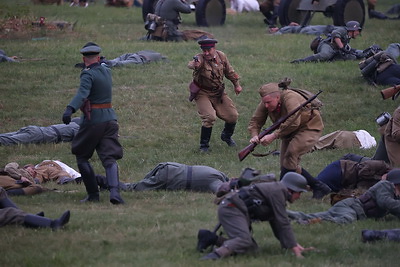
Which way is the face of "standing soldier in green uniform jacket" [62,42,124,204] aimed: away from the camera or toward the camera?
away from the camera

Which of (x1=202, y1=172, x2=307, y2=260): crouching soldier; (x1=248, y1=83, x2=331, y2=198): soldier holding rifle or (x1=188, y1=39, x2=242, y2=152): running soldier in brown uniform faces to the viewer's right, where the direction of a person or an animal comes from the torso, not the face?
the crouching soldier

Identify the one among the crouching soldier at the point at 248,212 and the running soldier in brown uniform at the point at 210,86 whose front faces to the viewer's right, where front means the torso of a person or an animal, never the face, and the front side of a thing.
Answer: the crouching soldier

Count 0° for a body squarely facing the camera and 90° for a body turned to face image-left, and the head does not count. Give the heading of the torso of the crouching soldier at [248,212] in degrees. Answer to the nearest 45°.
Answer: approximately 270°

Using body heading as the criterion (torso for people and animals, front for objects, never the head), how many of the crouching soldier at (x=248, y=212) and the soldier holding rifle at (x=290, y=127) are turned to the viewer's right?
1

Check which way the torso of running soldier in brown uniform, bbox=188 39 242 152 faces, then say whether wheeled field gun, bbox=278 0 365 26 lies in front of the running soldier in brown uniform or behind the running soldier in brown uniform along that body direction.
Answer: behind

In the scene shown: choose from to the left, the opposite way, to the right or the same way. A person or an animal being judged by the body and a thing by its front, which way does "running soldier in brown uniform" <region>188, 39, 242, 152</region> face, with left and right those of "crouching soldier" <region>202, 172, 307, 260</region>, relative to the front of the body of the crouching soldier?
to the right

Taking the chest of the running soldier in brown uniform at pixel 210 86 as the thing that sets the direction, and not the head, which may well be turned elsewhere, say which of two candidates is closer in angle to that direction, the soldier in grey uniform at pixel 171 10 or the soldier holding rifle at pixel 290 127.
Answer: the soldier holding rifle

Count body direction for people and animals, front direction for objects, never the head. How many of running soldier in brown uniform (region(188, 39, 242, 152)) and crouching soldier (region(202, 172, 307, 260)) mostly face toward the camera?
1

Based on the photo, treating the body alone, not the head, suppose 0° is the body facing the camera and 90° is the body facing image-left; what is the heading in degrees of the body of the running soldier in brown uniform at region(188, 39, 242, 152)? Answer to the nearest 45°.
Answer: approximately 0°
